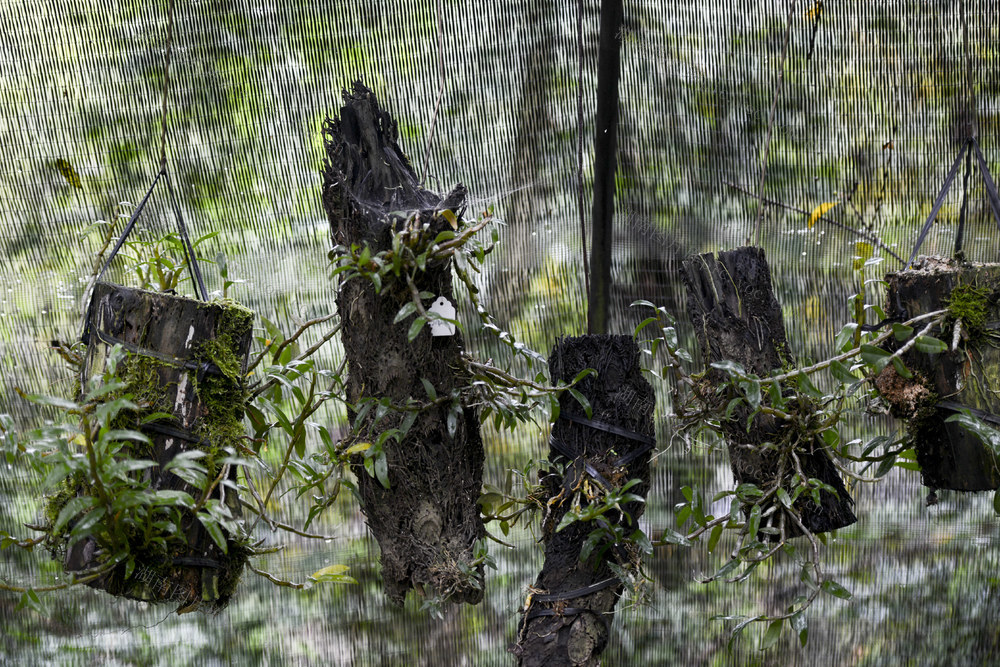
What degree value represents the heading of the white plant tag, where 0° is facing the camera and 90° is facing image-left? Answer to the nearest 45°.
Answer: approximately 0°

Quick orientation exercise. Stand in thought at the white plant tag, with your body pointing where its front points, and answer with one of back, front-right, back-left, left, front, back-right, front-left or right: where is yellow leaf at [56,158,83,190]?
back-right
